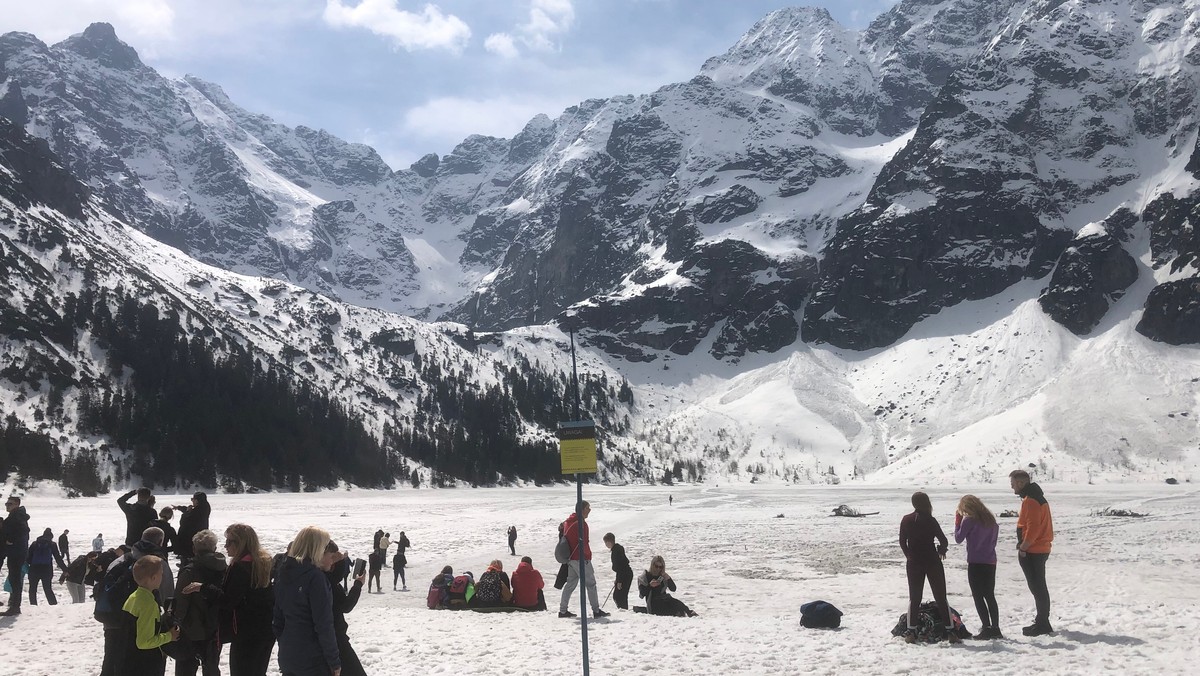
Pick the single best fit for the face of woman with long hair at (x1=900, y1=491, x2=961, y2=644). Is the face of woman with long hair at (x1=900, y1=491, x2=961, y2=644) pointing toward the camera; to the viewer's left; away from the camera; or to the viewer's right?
away from the camera

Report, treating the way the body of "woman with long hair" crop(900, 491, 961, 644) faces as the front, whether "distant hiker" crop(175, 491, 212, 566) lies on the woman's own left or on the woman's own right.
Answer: on the woman's own left

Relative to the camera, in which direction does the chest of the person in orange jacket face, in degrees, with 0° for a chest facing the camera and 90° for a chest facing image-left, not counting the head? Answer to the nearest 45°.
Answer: approximately 90°

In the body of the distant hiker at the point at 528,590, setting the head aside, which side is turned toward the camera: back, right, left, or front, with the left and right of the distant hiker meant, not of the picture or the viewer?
back

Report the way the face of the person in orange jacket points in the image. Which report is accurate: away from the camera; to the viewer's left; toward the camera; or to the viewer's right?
to the viewer's left
